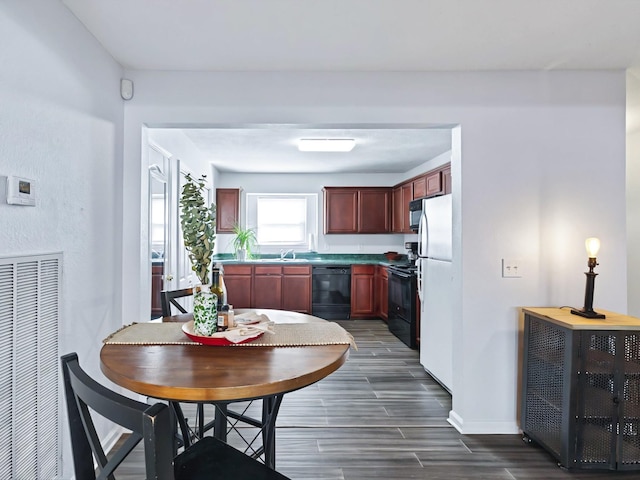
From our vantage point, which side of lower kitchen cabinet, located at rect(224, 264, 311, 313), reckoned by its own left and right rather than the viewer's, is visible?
front

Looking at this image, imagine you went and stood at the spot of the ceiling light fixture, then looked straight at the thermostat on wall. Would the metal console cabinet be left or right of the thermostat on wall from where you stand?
left

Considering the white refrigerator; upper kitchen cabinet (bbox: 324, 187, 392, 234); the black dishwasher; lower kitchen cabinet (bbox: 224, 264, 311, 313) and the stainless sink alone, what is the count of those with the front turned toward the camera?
4

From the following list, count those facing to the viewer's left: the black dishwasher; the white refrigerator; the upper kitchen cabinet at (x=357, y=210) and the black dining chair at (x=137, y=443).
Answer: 1

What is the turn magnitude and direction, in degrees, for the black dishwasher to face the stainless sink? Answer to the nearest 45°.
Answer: approximately 90° to its right

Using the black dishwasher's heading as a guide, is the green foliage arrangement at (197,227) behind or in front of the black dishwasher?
in front

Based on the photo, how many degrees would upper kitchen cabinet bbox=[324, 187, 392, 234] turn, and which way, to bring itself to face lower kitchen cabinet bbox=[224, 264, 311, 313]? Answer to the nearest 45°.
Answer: approximately 45° to its right

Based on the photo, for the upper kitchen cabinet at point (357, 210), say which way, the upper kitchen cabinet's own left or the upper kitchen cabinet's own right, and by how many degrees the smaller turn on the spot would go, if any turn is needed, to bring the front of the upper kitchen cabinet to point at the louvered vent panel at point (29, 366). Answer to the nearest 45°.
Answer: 0° — it already faces it

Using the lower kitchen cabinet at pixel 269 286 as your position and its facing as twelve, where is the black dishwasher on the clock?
The black dishwasher is roughly at 9 o'clock from the lower kitchen cabinet.

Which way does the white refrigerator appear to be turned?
to the viewer's left

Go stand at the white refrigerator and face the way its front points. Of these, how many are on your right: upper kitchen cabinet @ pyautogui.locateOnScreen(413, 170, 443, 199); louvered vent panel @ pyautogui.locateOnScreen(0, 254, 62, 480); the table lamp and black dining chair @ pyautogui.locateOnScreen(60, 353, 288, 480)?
1

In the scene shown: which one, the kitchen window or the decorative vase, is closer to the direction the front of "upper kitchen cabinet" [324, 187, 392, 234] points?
the decorative vase

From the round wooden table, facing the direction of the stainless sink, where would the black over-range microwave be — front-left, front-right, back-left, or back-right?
front-right

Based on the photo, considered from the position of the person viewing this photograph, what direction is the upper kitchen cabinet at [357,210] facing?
facing the viewer

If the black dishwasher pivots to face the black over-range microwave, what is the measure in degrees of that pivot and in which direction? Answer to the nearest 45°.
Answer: approximately 45° to its left

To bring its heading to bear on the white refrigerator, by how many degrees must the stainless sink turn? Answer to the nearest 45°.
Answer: approximately 45° to its left

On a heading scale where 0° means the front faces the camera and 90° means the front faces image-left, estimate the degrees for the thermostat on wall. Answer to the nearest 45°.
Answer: approximately 315°

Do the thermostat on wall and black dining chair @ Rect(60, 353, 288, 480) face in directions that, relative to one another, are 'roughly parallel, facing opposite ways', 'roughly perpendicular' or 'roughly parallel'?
roughly perpendicular

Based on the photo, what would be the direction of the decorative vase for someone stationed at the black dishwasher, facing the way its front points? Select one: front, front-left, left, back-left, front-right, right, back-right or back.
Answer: front

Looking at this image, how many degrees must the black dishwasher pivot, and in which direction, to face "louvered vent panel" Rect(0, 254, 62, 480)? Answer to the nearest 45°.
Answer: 0° — it already faces it

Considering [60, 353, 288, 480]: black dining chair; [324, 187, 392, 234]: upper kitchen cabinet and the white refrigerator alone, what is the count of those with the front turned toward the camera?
1
